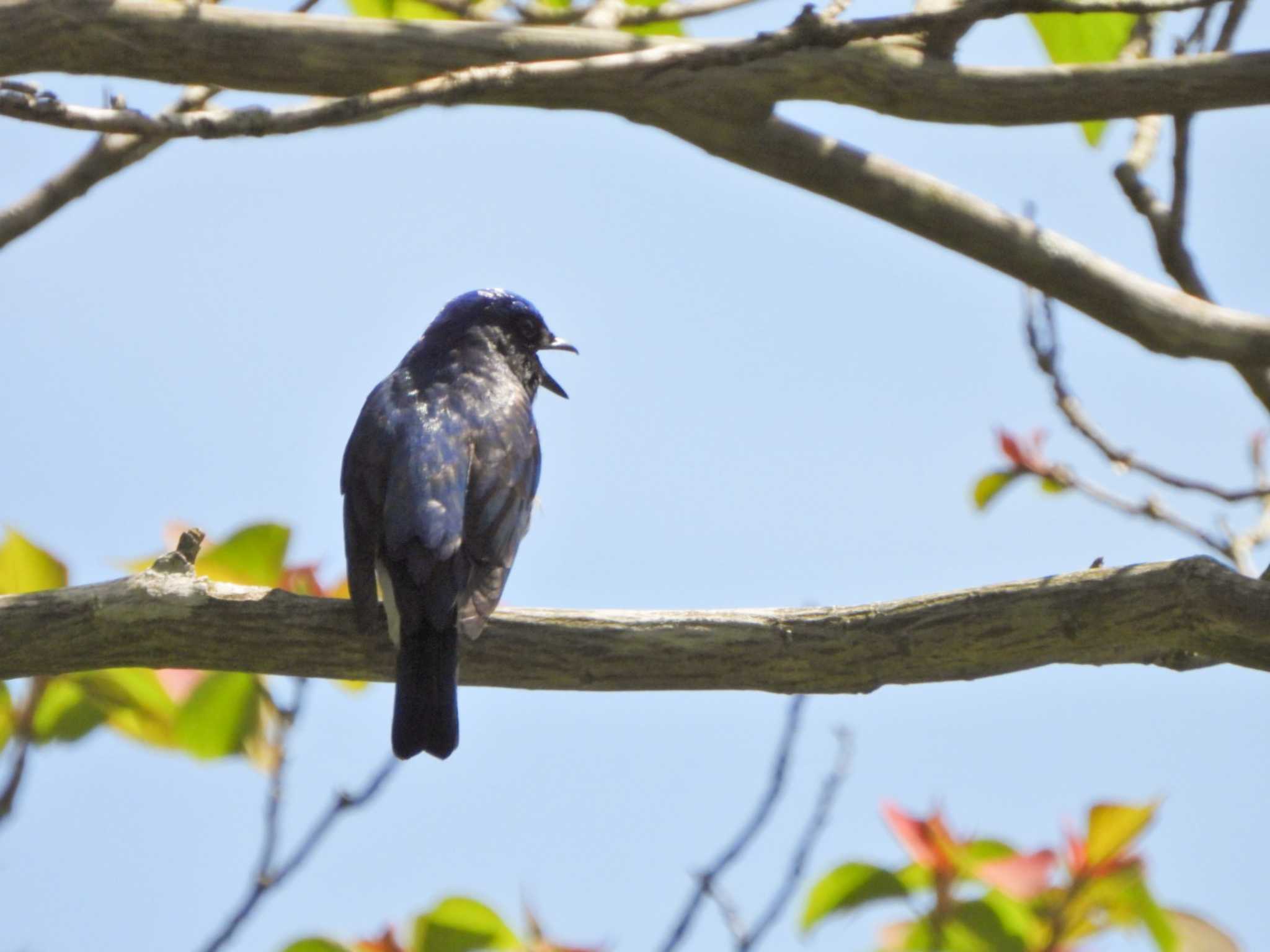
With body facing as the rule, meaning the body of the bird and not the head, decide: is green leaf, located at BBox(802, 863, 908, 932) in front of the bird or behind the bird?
behind

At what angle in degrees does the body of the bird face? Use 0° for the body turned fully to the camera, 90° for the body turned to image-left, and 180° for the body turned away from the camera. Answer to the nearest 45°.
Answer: approximately 180°

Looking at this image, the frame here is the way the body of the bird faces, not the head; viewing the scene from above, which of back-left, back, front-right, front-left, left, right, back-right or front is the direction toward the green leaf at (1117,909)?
back-right

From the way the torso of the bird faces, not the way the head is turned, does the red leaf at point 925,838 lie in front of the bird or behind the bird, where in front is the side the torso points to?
behind

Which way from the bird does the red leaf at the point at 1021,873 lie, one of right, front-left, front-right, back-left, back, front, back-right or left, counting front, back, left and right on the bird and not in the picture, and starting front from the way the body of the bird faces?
back-right

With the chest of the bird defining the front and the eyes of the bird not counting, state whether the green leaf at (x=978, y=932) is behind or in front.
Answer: behind
